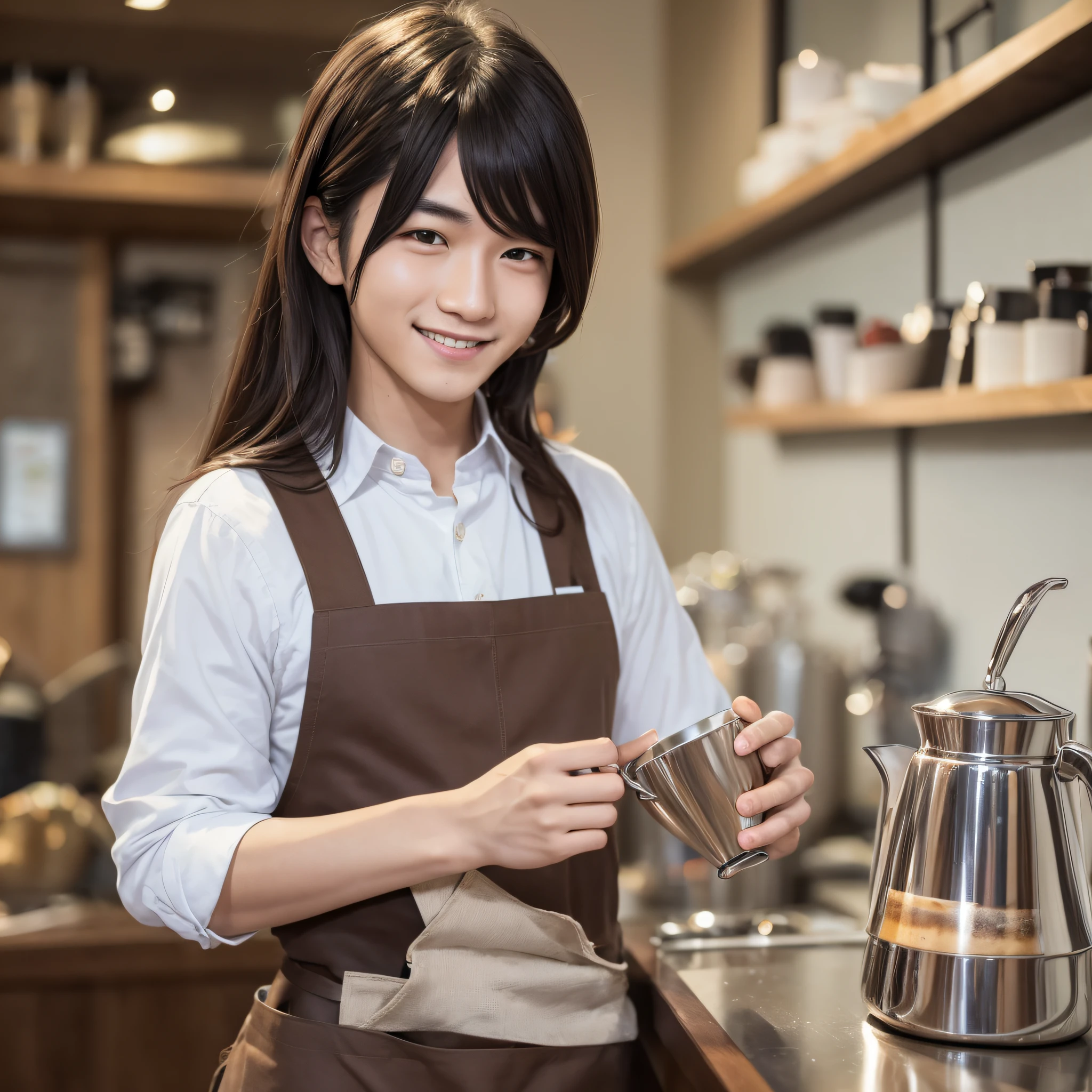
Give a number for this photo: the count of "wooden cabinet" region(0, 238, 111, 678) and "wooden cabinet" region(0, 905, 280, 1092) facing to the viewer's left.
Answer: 0

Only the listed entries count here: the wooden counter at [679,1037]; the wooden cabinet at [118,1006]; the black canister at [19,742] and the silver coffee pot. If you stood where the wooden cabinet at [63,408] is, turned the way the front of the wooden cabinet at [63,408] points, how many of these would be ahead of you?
4

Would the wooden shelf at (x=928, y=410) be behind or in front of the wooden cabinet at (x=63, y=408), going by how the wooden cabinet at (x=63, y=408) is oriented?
in front

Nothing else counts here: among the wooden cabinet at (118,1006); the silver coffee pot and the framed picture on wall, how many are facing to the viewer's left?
1

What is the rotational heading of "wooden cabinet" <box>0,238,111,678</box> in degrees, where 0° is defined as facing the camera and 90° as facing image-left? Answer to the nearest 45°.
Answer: approximately 0°

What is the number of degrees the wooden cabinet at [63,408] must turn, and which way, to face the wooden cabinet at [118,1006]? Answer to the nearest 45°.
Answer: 0° — it already faces it

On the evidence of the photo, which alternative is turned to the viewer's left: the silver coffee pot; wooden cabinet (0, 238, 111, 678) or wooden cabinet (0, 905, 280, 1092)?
the silver coffee pot

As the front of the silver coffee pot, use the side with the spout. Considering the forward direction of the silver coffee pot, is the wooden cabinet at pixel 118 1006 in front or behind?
in front

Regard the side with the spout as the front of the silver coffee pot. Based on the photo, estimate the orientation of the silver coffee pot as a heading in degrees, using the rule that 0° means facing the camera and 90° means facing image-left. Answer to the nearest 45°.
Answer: approximately 90°

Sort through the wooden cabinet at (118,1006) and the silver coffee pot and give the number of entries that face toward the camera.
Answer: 1
